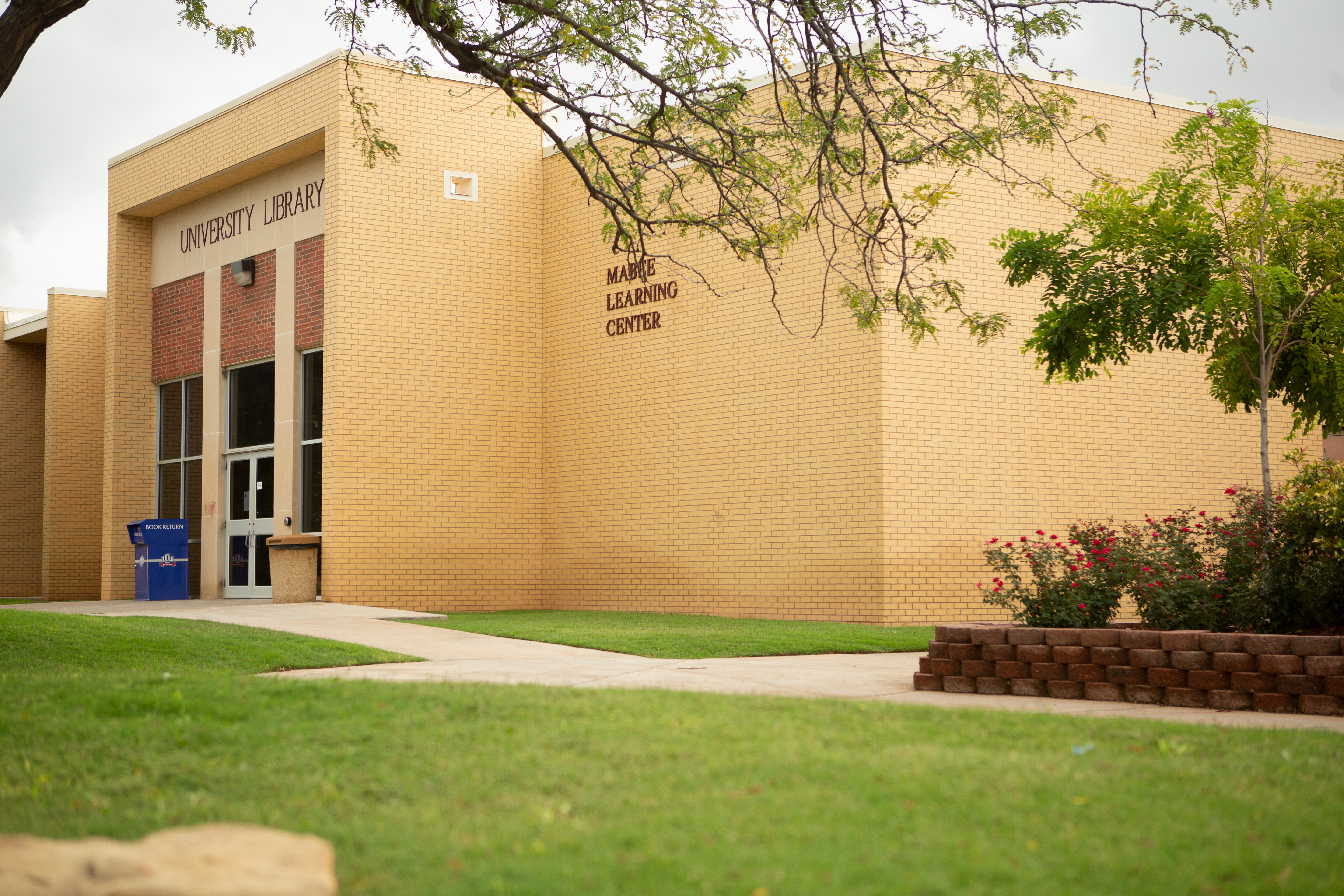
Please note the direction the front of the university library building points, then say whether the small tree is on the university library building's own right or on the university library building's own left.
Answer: on the university library building's own left

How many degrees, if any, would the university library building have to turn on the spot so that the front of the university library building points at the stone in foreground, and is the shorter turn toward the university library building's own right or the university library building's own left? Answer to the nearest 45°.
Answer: approximately 45° to the university library building's own left

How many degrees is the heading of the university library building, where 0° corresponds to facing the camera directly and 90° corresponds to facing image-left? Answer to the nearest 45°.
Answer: approximately 45°

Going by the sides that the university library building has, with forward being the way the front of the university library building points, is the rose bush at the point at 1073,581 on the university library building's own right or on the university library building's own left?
on the university library building's own left

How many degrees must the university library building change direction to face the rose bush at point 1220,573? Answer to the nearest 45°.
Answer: approximately 90° to its left
